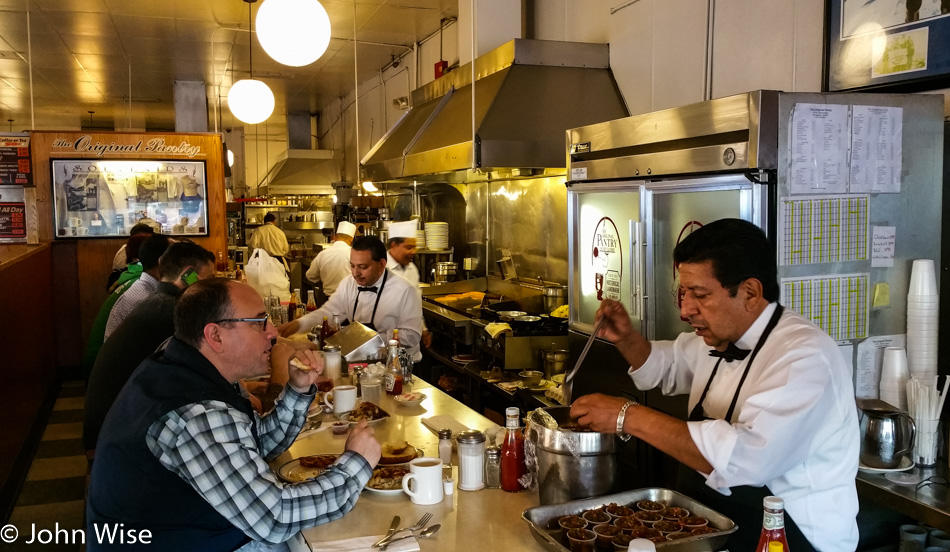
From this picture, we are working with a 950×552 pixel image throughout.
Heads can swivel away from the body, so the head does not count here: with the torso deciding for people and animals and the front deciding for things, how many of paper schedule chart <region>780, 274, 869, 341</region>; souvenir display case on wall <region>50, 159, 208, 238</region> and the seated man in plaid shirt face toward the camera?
2

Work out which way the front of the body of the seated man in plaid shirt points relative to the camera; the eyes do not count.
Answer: to the viewer's right

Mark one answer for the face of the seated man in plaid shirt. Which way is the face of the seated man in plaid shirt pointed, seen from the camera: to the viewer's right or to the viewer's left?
to the viewer's right

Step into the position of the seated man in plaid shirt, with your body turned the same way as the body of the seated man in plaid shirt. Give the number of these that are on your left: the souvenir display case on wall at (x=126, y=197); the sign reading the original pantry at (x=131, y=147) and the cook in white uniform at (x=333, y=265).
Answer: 3

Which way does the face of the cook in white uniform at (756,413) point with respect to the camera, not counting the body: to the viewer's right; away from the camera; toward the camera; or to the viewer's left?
to the viewer's left

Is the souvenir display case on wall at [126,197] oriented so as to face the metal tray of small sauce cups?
yes

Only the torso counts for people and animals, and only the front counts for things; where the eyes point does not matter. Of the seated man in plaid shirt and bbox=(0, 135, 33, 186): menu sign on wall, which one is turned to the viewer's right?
the seated man in plaid shirt

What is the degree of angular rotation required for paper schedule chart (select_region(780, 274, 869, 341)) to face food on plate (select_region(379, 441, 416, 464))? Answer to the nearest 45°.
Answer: approximately 45° to its right

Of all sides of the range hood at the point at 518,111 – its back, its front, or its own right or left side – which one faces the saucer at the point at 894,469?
left

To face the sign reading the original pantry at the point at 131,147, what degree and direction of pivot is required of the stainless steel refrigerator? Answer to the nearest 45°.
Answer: approximately 90° to its right
